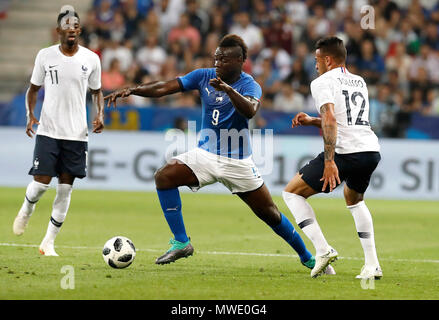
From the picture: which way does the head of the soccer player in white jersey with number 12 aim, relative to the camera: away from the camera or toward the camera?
away from the camera

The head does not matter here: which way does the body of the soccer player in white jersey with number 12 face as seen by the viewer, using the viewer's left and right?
facing away from the viewer and to the left of the viewer

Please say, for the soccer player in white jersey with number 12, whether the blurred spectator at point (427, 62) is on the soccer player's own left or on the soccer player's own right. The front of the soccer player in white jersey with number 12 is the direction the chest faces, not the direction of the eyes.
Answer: on the soccer player's own right

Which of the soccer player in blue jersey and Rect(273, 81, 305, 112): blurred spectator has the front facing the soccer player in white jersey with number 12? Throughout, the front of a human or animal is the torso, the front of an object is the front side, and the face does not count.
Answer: the blurred spectator

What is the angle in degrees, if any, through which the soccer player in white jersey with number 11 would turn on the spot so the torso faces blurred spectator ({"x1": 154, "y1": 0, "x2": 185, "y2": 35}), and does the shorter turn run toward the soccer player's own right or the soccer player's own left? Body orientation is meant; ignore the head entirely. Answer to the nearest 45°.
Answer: approximately 180°

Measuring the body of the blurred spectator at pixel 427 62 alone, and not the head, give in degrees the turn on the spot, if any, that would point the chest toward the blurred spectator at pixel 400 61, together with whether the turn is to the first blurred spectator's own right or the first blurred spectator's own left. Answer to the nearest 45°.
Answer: approximately 90° to the first blurred spectator's own right

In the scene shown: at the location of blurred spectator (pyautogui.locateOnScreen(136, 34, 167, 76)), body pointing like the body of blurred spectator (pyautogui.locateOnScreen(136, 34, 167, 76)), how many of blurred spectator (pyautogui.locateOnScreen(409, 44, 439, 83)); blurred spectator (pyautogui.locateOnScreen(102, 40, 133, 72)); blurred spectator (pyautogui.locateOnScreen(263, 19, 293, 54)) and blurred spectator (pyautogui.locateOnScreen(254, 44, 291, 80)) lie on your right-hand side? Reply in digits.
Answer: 1

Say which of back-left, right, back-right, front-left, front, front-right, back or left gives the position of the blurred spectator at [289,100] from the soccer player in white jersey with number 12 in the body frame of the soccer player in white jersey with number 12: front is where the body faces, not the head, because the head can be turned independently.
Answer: front-right

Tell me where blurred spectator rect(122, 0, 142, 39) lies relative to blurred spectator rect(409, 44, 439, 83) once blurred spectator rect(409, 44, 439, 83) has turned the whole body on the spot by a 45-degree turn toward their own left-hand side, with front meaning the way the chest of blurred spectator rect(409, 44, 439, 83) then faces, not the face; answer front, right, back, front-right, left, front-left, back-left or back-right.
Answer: back-right

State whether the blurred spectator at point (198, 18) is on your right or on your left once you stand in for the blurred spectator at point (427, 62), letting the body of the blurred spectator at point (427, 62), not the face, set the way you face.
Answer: on your right
